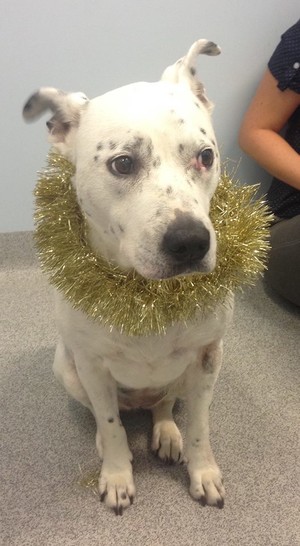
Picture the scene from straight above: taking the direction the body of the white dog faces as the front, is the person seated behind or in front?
behind

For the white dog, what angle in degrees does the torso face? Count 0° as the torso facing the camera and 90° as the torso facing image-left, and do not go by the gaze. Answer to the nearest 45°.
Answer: approximately 0°
